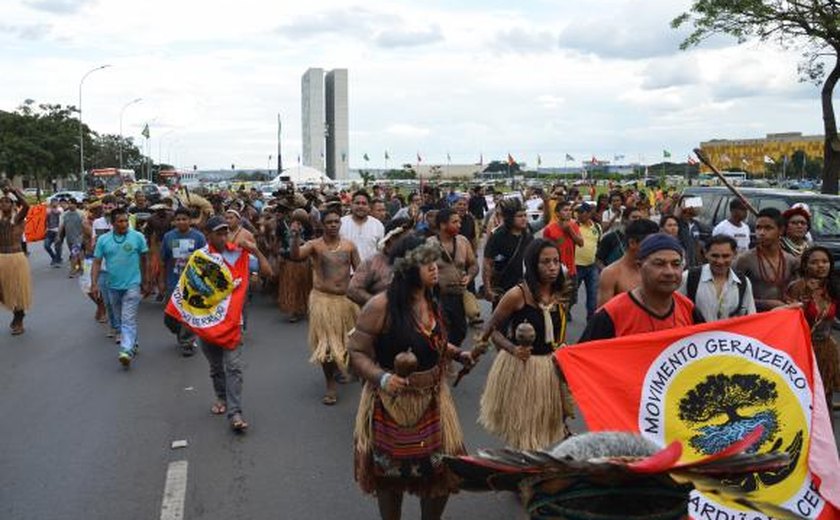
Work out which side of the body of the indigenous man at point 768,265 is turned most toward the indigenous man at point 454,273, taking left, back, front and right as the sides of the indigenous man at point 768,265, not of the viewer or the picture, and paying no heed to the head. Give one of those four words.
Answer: right

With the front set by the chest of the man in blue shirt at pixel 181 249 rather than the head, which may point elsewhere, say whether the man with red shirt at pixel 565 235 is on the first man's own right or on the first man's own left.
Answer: on the first man's own left

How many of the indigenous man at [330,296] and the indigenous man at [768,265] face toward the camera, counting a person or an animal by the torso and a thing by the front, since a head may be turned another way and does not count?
2

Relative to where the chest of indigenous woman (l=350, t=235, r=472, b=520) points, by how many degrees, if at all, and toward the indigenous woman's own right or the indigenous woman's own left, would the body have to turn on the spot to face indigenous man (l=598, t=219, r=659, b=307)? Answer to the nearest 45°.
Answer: approximately 90° to the indigenous woman's own left

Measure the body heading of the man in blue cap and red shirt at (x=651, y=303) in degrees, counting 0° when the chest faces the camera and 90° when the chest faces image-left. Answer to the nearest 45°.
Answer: approximately 315°

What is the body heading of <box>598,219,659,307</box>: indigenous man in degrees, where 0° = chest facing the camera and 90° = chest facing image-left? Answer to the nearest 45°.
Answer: approximately 315°

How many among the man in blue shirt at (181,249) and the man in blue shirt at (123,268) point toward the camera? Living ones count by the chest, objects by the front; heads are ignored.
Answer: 2

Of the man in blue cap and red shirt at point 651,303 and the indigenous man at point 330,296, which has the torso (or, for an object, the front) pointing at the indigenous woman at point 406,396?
the indigenous man at point 330,296

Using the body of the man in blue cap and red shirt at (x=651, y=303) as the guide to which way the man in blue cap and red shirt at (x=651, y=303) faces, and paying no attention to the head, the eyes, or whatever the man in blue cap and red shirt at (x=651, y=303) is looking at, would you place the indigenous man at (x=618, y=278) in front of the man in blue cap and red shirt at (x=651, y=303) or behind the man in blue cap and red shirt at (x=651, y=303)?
behind
